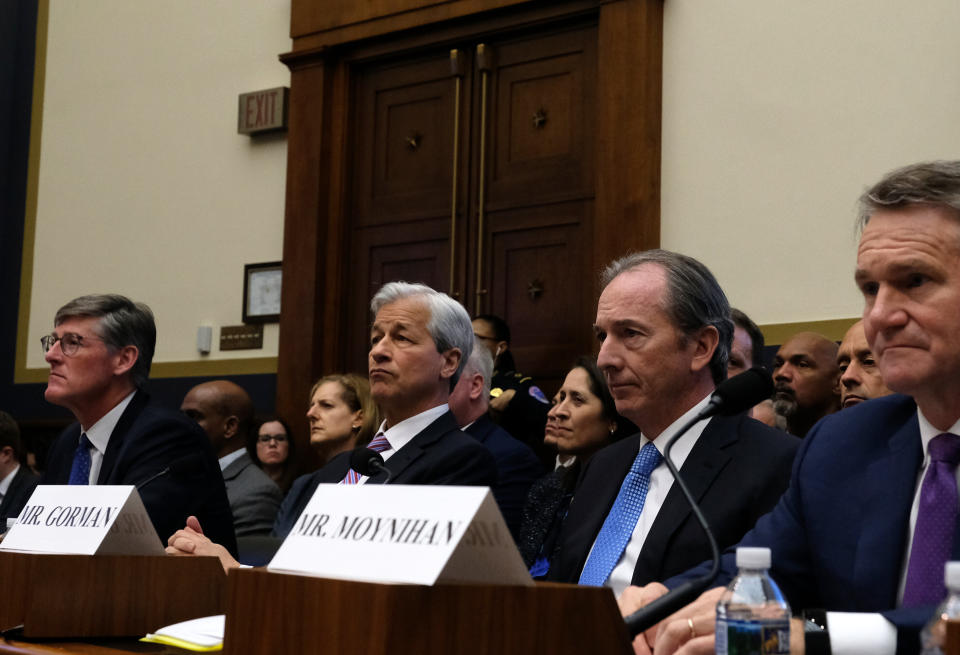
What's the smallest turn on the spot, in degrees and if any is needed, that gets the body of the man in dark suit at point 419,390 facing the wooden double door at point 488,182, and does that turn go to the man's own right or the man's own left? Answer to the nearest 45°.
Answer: approximately 135° to the man's own right

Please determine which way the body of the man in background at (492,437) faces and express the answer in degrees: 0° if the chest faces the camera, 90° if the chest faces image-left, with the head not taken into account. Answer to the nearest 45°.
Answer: approximately 45°

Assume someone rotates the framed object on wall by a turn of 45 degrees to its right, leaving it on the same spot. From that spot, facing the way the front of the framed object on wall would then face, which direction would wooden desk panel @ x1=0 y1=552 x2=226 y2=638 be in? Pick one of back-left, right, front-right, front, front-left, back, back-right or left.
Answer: front-left

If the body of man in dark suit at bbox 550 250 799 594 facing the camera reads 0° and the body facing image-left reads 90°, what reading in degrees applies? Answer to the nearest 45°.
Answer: approximately 45°

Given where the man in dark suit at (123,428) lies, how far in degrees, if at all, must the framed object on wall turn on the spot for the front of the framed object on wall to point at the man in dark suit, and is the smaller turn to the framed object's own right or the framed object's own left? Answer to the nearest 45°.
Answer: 0° — it already faces them

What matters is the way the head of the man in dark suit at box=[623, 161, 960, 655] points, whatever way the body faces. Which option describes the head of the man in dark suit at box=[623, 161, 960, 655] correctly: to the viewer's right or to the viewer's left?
to the viewer's left

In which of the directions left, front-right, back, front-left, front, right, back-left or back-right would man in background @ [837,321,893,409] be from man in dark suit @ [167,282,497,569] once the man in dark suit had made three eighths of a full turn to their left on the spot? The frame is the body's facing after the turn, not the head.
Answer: front

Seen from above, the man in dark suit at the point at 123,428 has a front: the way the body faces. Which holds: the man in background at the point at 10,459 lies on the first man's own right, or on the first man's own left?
on the first man's own right

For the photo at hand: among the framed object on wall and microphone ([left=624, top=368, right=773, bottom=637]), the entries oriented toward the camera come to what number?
1

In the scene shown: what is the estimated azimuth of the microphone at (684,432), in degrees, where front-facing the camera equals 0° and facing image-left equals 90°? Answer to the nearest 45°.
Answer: approximately 270°

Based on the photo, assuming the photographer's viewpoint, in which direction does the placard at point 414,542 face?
facing the viewer and to the left of the viewer

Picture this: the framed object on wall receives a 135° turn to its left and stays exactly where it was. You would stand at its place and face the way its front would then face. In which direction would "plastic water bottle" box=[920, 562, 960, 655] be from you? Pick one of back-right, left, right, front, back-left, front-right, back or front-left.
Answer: back-right

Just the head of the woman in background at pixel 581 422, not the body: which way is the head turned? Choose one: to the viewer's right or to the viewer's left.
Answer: to the viewer's left
